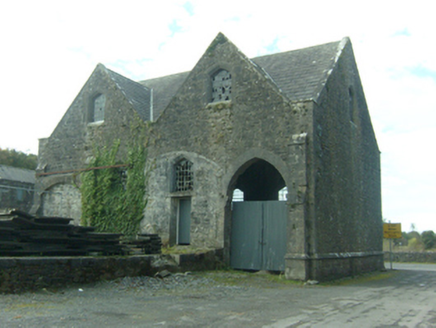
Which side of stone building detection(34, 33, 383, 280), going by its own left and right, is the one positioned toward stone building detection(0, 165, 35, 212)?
right

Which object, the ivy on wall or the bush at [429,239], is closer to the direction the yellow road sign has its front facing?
the ivy on wall

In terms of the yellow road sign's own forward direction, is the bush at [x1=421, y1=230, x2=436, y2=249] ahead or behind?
behind

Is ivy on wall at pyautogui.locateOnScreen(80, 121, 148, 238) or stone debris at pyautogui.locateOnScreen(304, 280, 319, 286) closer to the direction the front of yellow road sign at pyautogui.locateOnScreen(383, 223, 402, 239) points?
the stone debris

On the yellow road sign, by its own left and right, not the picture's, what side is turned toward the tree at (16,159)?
right

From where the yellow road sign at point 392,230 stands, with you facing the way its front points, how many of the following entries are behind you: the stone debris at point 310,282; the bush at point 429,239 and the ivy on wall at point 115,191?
1

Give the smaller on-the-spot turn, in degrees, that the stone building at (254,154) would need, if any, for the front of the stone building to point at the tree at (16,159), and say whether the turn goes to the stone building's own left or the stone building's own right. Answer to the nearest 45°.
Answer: approximately 90° to the stone building's own right

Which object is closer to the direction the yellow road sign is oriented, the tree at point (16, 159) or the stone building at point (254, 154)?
the stone building

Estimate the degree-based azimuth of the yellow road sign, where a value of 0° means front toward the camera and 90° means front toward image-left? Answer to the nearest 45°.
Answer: approximately 0°

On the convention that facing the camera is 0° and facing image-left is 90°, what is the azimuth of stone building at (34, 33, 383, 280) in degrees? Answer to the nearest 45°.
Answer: approximately 45°
